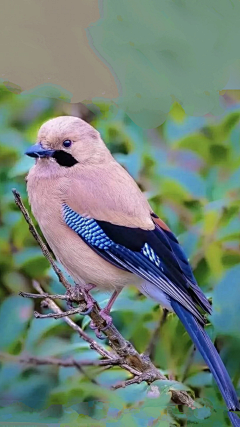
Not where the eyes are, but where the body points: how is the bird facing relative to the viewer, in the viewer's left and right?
facing to the left of the viewer
